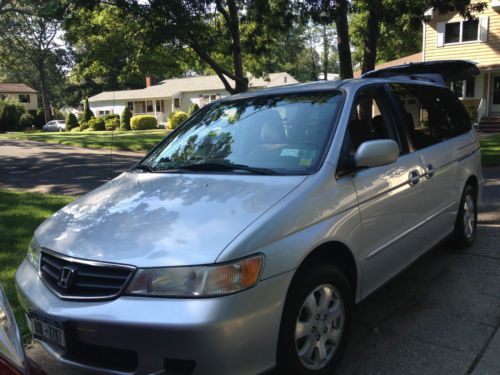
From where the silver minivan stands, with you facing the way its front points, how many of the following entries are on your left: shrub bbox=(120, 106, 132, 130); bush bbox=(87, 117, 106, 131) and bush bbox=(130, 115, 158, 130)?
0

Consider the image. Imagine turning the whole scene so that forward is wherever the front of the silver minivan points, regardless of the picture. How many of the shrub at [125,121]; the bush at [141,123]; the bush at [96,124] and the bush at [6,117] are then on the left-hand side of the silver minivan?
0

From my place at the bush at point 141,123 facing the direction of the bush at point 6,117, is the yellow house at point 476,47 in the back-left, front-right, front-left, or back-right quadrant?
back-left

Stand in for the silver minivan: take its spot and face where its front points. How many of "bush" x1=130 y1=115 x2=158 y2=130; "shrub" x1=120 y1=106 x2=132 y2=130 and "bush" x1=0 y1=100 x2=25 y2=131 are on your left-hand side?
0

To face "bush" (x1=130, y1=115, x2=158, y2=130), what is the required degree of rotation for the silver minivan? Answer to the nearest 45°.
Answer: approximately 135° to its right

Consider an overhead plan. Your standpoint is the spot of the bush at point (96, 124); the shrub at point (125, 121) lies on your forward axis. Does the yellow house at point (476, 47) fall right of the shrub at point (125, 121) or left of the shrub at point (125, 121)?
right

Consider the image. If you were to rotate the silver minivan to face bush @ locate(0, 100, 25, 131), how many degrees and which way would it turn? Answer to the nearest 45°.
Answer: approximately 90° to its right

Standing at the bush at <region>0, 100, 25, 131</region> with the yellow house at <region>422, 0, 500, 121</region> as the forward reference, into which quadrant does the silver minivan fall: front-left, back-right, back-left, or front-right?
front-right

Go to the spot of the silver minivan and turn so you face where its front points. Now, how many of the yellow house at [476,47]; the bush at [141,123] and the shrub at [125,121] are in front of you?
0

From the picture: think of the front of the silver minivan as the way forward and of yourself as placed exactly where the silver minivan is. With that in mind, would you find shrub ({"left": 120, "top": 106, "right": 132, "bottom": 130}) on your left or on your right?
on your right

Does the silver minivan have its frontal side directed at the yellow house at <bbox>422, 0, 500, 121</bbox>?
no

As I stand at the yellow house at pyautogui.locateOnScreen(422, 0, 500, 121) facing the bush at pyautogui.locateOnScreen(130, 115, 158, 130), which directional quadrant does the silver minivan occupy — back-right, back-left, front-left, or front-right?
back-left

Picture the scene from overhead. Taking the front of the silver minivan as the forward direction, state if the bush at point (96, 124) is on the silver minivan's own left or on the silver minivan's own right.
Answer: on the silver minivan's own right

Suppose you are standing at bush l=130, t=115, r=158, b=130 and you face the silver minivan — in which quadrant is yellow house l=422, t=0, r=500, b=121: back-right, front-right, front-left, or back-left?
front-left
